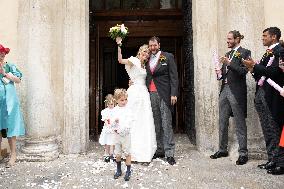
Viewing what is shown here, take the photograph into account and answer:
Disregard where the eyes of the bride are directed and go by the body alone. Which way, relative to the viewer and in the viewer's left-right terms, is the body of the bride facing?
facing the viewer and to the right of the viewer

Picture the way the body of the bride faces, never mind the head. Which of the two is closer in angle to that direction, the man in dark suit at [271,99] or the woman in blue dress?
the man in dark suit

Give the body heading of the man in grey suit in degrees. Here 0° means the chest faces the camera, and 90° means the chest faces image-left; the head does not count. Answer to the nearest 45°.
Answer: approximately 45°

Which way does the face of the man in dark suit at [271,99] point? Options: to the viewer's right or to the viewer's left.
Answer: to the viewer's left

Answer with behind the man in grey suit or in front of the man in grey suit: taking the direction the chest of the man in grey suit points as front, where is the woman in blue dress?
in front

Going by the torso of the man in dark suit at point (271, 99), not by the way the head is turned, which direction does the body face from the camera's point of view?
to the viewer's left

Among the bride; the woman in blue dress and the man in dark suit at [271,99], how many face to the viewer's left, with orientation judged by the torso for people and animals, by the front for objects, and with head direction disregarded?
1

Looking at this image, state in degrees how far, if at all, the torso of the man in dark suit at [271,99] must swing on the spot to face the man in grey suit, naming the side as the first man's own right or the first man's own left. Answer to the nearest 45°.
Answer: approximately 45° to the first man's own right

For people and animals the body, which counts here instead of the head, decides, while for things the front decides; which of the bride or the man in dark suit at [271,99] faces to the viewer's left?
the man in dark suit

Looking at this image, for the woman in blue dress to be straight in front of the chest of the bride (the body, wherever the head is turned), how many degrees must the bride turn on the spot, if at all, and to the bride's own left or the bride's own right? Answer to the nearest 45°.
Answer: approximately 135° to the bride's own right
